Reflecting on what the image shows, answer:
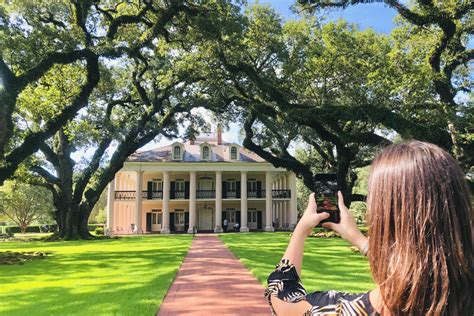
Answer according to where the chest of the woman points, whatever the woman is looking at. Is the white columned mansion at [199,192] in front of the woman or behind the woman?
in front

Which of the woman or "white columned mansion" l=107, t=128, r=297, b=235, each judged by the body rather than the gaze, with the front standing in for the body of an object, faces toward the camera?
the white columned mansion

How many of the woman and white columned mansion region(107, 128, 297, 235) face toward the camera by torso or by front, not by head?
1

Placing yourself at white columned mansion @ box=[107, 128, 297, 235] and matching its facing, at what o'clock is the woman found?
The woman is roughly at 12 o'clock from the white columned mansion.

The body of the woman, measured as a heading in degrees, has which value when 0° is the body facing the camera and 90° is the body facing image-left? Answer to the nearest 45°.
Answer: approximately 135°

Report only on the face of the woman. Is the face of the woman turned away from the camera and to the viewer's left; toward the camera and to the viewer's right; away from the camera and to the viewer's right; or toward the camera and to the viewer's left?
away from the camera and to the viewer's left

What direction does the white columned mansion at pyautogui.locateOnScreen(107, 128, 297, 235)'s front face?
toward the camera

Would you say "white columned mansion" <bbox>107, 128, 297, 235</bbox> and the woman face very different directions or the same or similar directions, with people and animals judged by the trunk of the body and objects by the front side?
very different directions
